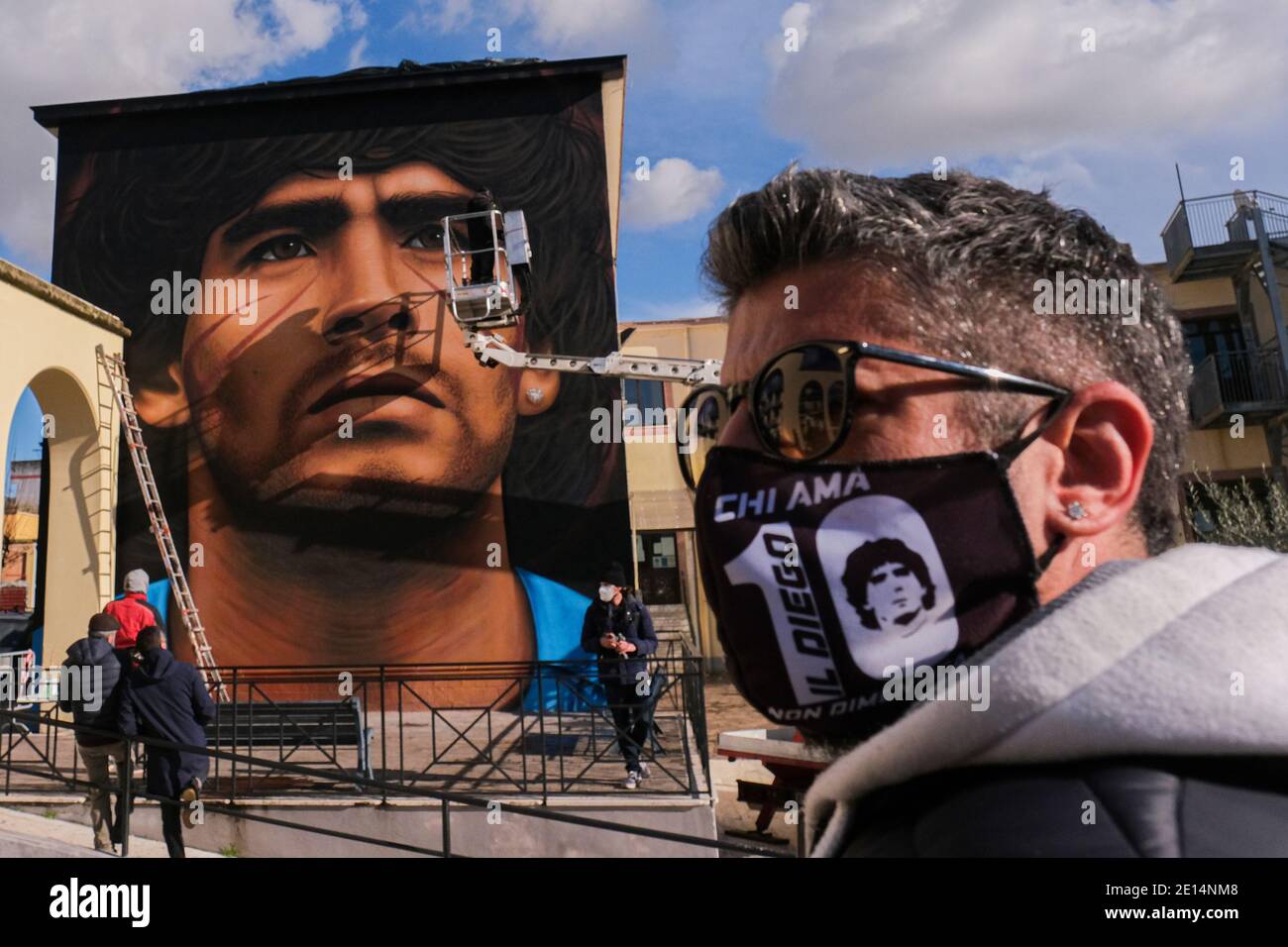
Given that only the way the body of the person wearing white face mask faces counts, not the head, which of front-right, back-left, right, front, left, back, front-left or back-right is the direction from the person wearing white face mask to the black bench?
front-right

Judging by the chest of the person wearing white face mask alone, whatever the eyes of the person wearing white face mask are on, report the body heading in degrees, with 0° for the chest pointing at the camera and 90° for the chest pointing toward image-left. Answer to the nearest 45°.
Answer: approximately 45°

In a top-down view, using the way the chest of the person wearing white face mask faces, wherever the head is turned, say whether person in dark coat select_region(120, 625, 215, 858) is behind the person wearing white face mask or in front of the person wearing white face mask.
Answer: in front

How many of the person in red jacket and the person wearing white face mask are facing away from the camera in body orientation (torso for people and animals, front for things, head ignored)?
1

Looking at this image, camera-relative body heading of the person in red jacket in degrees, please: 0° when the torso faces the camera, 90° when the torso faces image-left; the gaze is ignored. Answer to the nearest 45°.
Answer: approximately 180°

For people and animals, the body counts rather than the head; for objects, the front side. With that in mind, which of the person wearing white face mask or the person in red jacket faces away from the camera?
the person in red jacket

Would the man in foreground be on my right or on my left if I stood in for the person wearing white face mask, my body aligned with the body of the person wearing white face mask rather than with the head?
on my left

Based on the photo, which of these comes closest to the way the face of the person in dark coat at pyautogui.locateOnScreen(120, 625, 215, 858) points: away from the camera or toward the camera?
away from the camera

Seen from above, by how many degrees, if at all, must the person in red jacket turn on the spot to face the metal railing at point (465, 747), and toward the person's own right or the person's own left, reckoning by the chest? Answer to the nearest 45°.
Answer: approximately 90° to the person's own right

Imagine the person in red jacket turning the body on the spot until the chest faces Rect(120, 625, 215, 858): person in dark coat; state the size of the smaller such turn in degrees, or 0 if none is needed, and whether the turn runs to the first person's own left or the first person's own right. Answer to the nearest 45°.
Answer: approximately 180°

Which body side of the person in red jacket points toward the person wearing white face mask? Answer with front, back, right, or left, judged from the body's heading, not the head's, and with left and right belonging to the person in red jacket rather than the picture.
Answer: right
